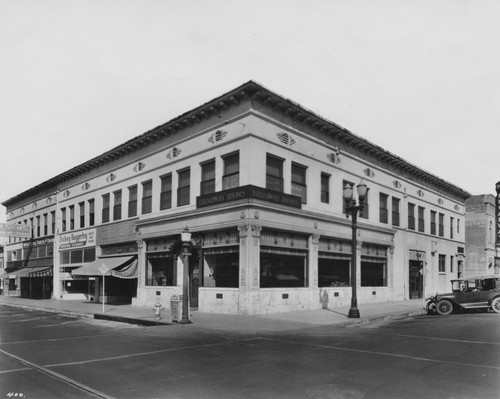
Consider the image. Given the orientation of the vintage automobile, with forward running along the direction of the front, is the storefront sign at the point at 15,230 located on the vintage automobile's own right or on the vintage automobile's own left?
on the vintage automobile's own right

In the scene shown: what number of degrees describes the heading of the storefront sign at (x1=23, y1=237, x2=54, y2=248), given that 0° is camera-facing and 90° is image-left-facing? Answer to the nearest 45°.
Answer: approximately 45°

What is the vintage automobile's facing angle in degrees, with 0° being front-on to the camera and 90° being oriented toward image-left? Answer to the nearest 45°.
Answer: approximately 45°

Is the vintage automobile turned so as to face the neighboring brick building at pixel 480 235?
no

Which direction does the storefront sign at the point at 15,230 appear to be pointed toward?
toward the camera
